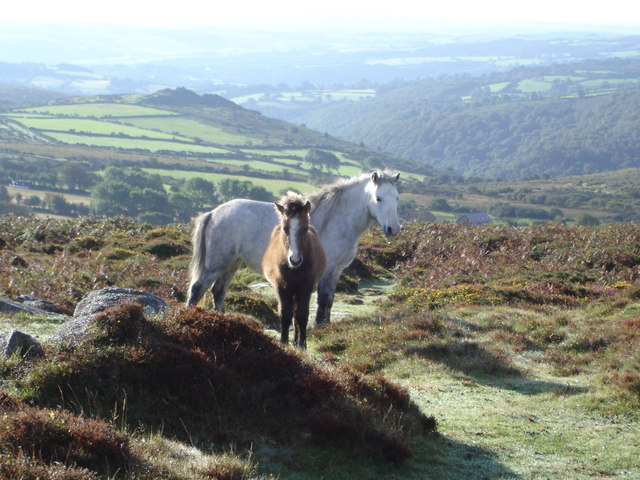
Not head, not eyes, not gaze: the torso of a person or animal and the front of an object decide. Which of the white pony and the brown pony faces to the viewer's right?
the white pony

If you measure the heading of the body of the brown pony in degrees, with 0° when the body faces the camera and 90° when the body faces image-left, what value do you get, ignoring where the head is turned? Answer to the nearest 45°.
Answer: approximately 0°

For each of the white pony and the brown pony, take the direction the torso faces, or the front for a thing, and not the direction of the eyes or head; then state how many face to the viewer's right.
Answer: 1

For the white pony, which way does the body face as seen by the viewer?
to the viewer's right

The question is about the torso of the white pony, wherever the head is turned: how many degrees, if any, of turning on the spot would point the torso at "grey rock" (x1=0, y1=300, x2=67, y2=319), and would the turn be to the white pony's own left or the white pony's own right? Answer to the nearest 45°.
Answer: approximately 135° to the white pony's own right

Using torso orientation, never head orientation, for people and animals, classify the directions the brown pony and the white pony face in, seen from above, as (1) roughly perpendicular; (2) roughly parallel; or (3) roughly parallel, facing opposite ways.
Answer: roughly perpendicular
